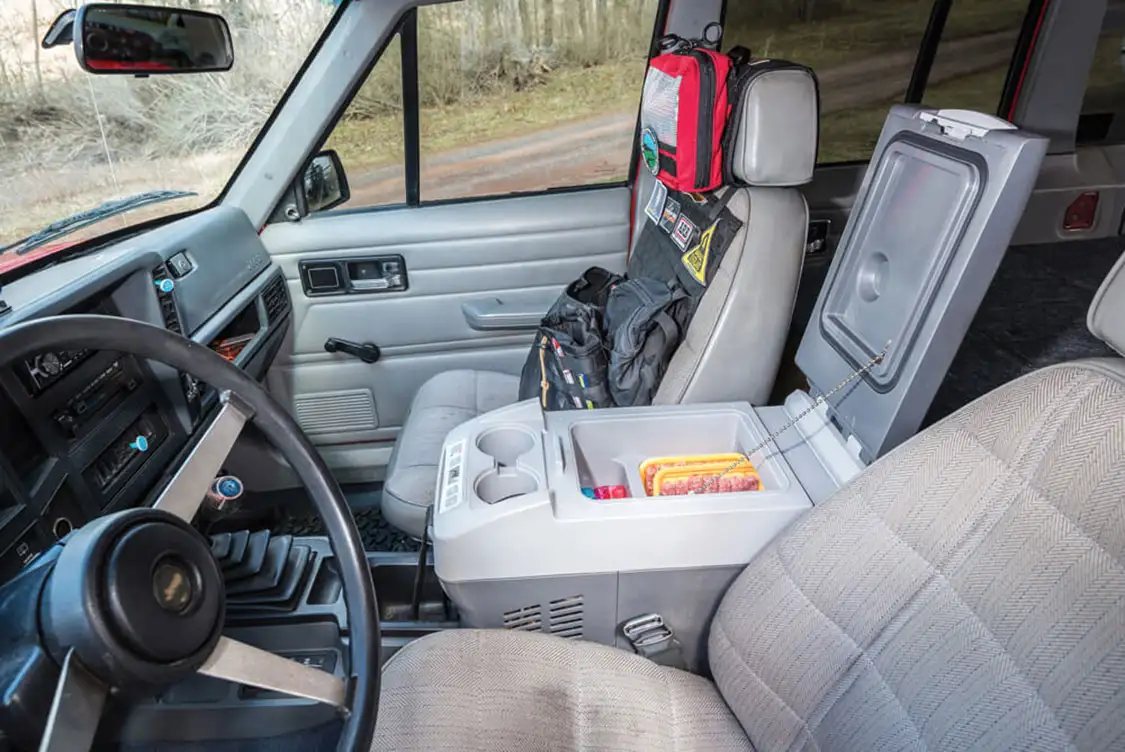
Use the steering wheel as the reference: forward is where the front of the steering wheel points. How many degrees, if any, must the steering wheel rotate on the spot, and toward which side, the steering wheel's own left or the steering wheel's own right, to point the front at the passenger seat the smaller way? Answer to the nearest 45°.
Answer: approximately 45° to the steering wheel's own left

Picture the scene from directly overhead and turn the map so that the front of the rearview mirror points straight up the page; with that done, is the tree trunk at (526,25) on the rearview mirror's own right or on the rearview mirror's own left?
on the rearview mirror's own left

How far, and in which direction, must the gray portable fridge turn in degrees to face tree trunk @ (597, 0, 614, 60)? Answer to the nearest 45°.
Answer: approximately 45° to its right

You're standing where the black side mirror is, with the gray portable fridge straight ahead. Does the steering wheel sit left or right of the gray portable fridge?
right

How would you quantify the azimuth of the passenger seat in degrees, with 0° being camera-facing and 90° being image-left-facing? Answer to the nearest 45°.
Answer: approximately 90°

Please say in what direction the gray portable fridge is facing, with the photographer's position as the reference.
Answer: facing to the left of the viewer

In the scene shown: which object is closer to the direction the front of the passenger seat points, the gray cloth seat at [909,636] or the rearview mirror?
the rearview mirror

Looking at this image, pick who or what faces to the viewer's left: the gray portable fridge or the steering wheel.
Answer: the gray portable fridge
